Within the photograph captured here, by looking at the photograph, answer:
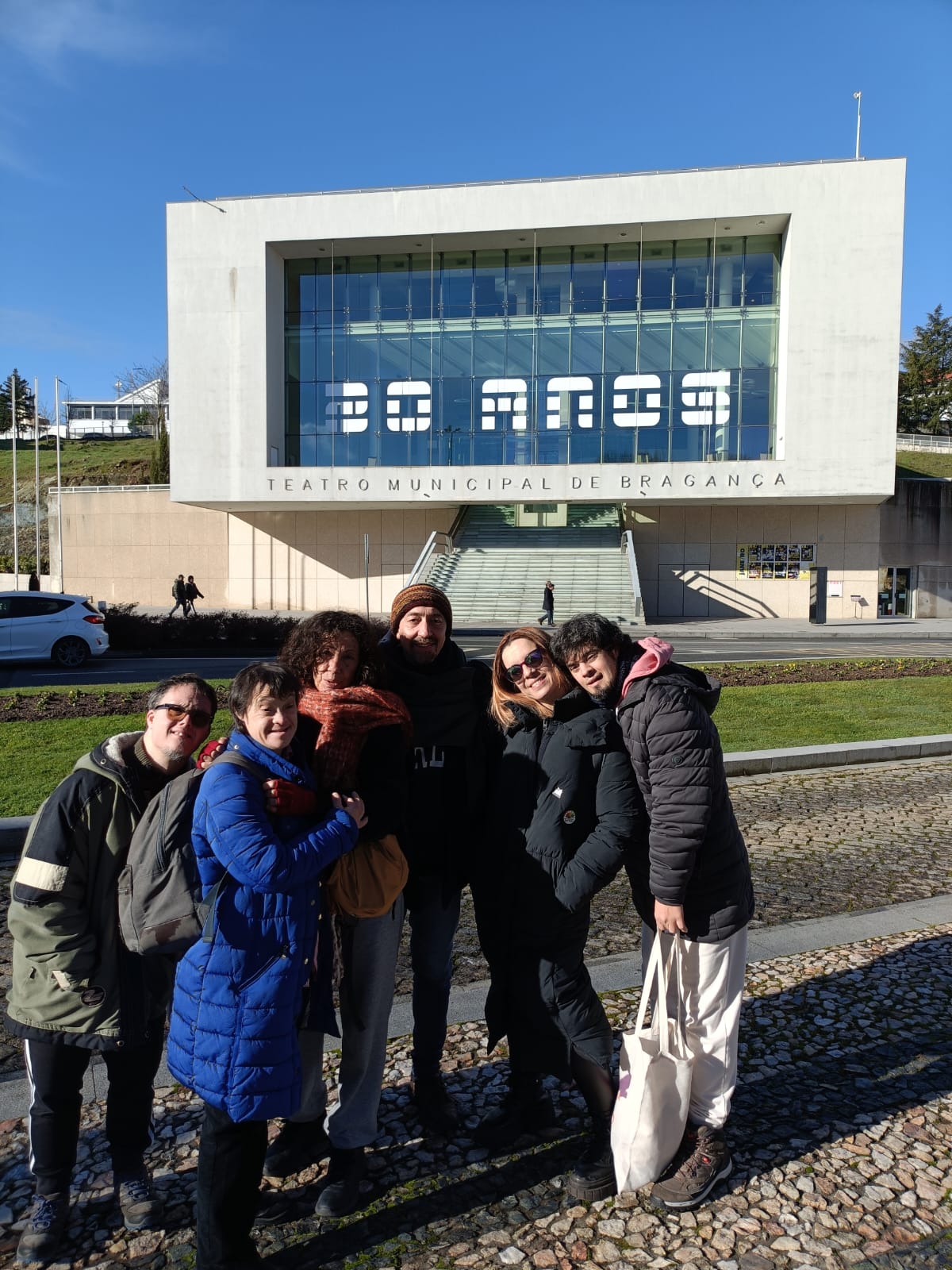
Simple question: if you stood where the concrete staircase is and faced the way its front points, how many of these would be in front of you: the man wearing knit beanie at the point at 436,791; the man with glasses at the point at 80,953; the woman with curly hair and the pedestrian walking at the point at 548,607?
4

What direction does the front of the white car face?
to the viewer's left

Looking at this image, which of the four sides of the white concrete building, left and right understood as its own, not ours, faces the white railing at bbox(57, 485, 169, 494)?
right

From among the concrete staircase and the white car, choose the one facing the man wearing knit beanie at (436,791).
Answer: the concrete staircase

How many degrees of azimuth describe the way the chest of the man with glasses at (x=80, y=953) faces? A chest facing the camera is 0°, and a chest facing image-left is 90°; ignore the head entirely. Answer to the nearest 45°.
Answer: approximately 315°

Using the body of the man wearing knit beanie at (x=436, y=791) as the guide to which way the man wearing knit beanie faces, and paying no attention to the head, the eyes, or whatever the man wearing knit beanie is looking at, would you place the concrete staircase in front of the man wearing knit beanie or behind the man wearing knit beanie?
behind

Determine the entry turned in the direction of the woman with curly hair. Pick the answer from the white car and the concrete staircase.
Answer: the concrete staircase
